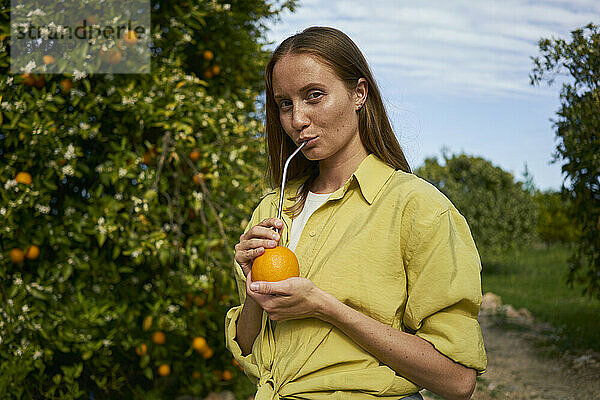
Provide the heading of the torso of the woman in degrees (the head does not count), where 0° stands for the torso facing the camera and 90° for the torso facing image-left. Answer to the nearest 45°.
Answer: approximately 45°

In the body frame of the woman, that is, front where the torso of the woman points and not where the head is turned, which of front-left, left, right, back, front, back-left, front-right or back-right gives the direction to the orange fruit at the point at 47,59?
right

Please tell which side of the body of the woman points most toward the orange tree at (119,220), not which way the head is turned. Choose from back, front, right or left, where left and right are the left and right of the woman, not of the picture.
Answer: right

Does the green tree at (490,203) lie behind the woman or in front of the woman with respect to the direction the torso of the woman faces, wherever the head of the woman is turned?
behind

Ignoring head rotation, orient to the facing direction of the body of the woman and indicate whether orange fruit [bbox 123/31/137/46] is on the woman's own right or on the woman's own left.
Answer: on the woman's own right
